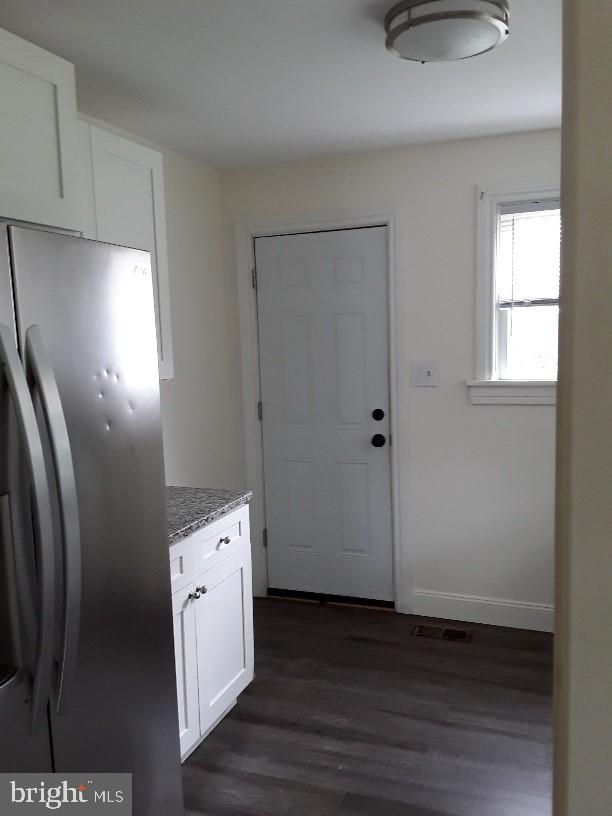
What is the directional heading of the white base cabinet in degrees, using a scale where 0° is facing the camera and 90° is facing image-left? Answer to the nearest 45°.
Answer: approximately 315°

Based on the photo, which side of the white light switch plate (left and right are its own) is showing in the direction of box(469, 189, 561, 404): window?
left

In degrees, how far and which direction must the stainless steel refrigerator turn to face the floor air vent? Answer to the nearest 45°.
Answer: approximately 90° to its left

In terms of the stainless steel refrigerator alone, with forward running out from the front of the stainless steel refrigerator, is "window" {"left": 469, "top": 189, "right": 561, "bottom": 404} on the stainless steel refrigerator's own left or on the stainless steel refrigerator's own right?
on the stainless steel refrigerator's own left

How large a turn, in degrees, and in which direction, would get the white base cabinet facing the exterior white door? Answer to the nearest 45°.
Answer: approximately 90° to its left

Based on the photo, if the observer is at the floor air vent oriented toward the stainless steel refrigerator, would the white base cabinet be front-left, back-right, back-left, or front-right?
front-right

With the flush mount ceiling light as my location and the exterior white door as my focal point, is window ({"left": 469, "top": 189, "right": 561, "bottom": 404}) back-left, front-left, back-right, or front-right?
front-right

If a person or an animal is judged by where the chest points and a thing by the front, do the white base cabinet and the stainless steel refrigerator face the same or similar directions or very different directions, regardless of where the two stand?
same or similar directions

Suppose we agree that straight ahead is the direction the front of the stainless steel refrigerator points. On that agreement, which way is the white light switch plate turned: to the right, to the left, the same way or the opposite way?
to the right

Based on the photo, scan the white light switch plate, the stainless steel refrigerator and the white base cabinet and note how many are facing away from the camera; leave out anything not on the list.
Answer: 0

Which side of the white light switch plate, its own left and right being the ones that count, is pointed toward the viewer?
front

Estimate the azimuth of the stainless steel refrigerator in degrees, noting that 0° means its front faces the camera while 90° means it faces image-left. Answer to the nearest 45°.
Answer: approximately 315°
